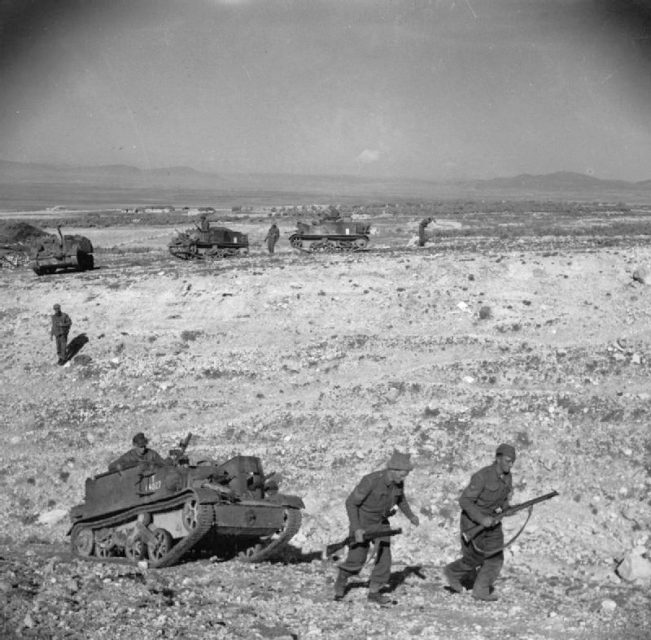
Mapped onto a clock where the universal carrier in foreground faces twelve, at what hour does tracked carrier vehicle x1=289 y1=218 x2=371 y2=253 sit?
The tracked carrier vehicle is roughly at 8 o'clock from the universal carrier in foreground.

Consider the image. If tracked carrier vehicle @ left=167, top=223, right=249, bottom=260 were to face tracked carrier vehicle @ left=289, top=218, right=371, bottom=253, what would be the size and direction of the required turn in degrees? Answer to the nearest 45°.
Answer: approximately 135° to its left

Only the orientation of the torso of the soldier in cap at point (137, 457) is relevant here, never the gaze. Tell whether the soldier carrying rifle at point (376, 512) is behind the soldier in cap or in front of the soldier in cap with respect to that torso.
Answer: in front

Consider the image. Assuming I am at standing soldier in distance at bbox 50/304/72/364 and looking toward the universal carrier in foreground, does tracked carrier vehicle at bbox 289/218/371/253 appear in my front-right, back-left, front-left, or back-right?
back-left

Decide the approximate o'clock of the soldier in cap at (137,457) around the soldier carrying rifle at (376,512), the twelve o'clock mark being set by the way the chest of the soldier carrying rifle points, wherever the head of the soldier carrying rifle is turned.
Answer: The soldier in cap is roughly at 6 o'clock from the soldier carrying rifle.

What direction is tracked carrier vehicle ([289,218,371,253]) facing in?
to the viewer's left
